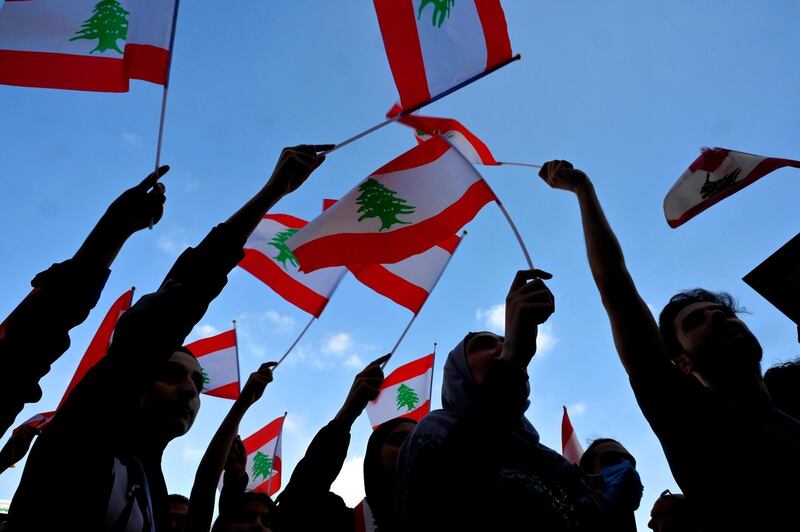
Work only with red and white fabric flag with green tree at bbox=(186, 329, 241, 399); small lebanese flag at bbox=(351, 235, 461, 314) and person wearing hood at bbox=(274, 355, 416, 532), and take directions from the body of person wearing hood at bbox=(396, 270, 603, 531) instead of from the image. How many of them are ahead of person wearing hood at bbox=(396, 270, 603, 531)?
0

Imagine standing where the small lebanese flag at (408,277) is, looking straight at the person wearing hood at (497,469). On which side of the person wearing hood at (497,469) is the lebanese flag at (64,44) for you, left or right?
right

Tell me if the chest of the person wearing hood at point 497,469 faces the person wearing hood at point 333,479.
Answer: no

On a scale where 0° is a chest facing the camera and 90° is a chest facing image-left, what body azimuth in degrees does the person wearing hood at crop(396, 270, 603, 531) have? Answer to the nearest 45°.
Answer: approximately 315°
